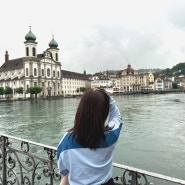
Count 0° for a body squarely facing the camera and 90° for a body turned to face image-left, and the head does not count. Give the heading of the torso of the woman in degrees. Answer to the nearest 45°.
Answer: approximately 180°

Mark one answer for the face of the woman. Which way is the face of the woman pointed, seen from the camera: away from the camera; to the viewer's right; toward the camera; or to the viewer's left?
away from the camera
